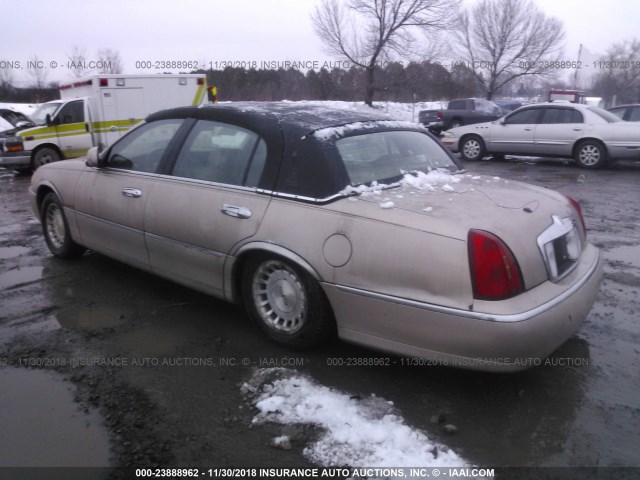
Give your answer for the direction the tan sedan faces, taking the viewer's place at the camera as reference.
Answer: facing away from the viewer and to the left of the viewer

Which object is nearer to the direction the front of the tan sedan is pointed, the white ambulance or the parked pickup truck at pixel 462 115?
the white ambulance

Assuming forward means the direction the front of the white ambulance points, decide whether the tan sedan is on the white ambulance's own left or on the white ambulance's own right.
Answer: on the white ambulance's own left

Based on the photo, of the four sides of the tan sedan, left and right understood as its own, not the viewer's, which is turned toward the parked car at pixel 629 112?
right

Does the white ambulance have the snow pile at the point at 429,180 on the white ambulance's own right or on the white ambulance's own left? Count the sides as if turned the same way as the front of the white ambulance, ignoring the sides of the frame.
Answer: on the white ambulance's own left

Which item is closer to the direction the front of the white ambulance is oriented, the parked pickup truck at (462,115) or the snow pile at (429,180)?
the snow pile

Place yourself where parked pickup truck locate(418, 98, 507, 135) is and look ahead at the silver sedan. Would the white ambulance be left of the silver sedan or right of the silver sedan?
right

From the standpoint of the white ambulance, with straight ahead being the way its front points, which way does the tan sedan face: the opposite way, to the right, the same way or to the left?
to the right

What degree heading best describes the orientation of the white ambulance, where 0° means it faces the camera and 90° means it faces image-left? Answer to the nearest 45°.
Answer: approximately 45°
